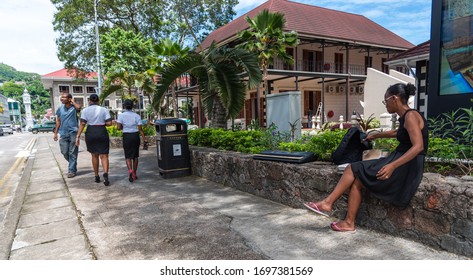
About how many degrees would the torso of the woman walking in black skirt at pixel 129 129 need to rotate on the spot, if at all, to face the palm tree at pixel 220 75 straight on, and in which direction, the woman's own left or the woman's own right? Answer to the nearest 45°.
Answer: approximately 90° to the woman's own right

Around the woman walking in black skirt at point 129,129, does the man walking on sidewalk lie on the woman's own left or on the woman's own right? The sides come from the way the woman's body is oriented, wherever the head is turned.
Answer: on the woman's own left

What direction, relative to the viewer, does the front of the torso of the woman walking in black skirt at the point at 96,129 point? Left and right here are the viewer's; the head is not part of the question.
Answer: facing away from the viewer

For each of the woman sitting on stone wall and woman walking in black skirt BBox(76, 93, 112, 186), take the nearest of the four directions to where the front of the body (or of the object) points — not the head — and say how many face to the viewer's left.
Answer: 1

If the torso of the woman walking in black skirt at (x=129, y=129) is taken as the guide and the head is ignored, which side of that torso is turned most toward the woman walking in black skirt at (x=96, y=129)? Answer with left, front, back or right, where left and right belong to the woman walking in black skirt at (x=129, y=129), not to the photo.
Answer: left

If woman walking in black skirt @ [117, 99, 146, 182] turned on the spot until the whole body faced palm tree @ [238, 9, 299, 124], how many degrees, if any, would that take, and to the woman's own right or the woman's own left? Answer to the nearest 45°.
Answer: approximately 45° to the woman's own right

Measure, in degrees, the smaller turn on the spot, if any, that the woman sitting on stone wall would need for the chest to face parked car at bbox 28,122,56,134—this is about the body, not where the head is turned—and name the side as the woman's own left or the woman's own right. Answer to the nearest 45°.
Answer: approximately 45° to the woman's own right

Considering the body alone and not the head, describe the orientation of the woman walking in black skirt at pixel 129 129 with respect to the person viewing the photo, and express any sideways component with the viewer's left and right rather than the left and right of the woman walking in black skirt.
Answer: facing away from the viewer

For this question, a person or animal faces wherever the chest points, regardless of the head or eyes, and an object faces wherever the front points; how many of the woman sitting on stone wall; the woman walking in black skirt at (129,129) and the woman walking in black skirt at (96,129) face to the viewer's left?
1

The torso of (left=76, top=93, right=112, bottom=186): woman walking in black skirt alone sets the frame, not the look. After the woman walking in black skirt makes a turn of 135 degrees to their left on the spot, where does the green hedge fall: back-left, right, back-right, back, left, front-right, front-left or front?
left

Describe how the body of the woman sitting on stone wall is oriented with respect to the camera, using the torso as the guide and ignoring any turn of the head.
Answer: to the viewer's left

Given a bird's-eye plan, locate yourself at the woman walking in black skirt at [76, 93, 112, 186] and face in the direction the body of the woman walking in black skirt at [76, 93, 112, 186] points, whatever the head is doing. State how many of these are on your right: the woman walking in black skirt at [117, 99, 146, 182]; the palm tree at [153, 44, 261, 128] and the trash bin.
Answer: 3

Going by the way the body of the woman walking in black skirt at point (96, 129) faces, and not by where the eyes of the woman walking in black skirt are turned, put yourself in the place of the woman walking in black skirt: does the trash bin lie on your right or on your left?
on your right

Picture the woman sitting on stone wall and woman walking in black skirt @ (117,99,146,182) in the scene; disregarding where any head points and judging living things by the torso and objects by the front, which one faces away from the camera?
the woman walking in black skirt

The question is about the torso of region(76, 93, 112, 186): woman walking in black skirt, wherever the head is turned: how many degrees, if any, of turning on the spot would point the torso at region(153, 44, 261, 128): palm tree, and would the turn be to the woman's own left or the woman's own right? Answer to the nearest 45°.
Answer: approximately 90° to the woman's own right

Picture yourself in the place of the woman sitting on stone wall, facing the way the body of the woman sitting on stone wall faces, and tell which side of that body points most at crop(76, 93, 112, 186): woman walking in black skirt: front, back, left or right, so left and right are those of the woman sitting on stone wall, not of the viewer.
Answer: front

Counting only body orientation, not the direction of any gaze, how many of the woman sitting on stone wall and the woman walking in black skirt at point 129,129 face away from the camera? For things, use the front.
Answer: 1

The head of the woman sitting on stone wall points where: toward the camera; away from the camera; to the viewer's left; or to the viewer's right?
to the viewer's left
